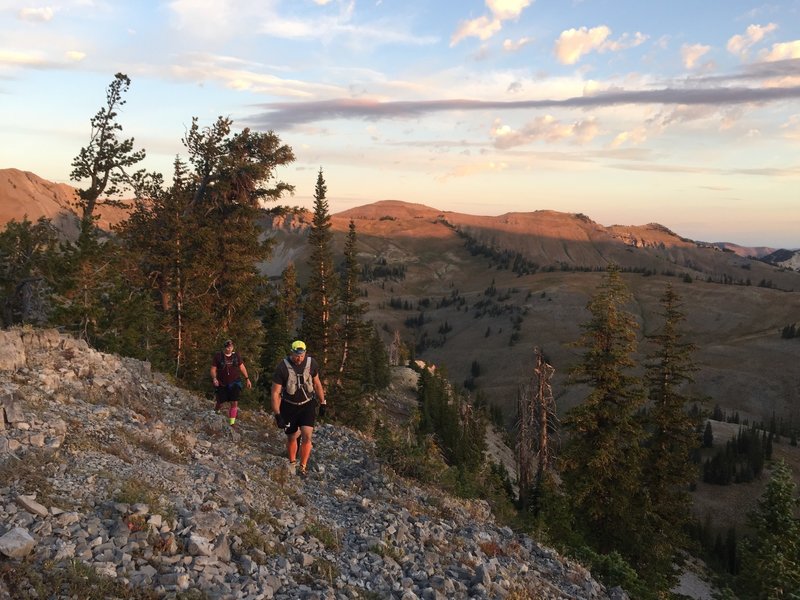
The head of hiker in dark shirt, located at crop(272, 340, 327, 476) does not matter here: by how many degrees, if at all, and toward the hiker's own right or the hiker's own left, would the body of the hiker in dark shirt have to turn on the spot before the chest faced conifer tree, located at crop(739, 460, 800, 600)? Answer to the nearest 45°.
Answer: approximately 135° to the hiker's own left

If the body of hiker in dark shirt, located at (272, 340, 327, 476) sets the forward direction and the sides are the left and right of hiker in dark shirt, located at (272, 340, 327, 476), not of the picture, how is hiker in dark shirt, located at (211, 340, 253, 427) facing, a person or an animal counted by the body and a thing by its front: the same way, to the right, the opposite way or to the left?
the same way

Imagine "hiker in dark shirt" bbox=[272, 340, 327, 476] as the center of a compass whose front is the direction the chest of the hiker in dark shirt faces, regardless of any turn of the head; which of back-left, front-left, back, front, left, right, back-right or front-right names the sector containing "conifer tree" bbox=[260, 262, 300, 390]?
back

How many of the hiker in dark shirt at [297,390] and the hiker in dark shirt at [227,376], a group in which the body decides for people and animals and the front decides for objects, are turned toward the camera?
2

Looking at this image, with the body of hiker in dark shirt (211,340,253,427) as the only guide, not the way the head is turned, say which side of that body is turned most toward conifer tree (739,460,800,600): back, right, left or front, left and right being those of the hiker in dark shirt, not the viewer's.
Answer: left

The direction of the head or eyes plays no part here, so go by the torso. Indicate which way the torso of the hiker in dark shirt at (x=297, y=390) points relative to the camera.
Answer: toward the camera

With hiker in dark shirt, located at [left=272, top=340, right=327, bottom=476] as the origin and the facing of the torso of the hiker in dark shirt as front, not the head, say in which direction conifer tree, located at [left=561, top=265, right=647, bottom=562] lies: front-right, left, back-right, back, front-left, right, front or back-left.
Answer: back-left

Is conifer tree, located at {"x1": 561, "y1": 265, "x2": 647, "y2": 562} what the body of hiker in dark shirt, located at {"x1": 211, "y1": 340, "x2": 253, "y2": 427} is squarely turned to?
no

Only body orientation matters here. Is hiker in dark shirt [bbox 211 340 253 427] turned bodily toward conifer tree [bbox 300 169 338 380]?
no
